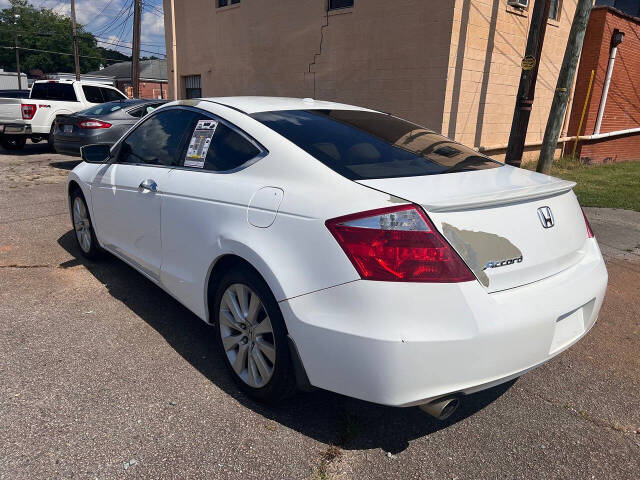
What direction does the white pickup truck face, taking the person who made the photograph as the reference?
facing away from the viewer and to the right of the viewer

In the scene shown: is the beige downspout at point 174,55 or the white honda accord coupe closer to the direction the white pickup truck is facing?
the beige downspout

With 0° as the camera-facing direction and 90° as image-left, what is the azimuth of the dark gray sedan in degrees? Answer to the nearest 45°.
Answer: approximately 225°

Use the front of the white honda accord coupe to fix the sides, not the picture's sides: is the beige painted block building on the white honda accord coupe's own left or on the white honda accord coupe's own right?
on the white honda accord coupe's own right

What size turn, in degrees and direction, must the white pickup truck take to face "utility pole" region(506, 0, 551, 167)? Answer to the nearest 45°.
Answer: approximately 90° to its right

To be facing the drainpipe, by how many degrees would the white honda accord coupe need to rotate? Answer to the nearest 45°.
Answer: approximately 90° to its right

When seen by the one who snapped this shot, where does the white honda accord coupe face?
facing away from the viewer and to the left of the viewer

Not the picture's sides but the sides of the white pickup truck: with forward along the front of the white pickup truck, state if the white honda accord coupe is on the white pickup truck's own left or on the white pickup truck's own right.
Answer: on the white pickup truck's own right

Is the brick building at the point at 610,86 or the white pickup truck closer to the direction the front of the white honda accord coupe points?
the white pickup truck
